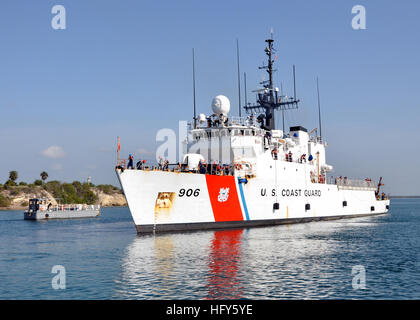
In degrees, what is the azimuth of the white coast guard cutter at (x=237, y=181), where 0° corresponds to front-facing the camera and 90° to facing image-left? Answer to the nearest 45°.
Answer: approximately 45°
